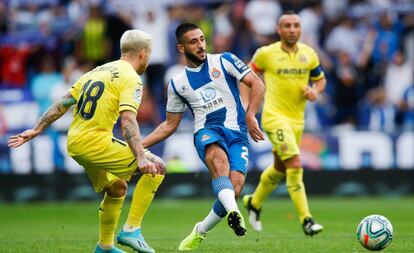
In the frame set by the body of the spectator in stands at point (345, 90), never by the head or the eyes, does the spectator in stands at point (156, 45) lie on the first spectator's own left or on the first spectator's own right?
on the first spectator's own right

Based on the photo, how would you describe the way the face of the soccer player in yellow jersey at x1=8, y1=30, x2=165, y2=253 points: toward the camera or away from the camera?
away from the camera

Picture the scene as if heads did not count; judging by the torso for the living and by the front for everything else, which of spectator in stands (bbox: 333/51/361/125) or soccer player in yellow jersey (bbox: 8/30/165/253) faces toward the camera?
the spectator in stands

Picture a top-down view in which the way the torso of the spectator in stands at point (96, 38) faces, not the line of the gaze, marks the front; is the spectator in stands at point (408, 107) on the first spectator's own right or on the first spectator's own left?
on the first spectator's own left

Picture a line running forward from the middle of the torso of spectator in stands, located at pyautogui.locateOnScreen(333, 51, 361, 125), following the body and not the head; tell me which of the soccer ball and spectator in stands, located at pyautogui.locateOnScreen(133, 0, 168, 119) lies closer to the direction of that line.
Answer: the soccer ball

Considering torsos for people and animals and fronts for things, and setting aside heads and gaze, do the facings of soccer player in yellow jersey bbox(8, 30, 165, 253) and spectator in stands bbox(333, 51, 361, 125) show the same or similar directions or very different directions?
very different directions

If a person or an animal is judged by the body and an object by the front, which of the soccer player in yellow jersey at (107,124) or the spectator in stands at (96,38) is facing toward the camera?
the spectator in stands

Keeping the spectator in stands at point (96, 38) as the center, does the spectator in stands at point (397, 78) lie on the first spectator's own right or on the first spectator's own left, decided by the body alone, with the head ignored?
on the first spectator's own left

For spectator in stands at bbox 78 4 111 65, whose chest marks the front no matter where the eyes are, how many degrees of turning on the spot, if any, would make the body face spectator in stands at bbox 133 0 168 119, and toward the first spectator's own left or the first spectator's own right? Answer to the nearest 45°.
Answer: approximately 90° to the first spectator's own left

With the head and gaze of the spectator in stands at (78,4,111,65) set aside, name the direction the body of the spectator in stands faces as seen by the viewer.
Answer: toward the camera

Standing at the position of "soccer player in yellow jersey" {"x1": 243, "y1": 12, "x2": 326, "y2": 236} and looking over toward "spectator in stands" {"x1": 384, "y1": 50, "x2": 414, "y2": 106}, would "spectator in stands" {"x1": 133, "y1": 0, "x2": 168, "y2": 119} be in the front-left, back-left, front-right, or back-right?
front-left

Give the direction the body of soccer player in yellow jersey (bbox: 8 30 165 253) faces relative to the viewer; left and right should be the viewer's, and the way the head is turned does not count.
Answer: facing away from the viewer and to the right of the viewer

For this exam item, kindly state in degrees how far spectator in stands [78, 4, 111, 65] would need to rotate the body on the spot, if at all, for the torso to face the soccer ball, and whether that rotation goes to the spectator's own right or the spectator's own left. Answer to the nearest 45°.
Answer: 0° — they already face it

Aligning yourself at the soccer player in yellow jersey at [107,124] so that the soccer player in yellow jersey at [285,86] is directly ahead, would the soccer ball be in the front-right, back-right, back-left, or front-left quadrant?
front-right
